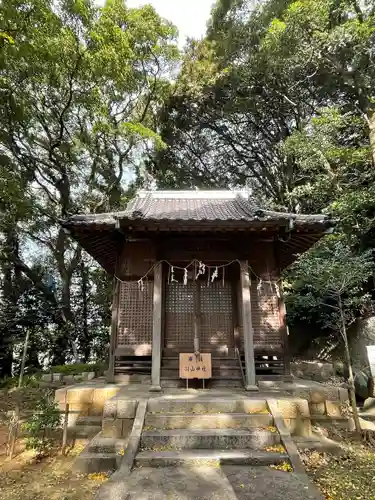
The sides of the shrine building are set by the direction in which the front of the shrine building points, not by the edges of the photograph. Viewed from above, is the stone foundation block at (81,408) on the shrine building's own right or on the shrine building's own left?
on the shrine building's own right

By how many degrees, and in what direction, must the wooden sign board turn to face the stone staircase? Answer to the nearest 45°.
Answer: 0° — it already faces it

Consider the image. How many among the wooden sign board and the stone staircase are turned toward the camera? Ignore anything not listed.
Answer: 2

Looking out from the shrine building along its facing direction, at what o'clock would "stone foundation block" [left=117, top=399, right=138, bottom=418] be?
The stone foundation block is roughly at 1 o'clock from the shrine building.

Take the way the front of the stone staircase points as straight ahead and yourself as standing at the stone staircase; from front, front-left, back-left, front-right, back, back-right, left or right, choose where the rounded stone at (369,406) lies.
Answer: back-left

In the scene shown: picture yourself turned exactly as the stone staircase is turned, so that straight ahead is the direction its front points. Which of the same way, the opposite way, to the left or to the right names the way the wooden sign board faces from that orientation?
the same way

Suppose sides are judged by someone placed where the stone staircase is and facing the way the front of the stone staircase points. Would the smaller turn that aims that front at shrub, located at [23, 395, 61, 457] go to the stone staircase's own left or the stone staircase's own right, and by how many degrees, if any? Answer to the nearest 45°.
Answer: approximately 90° to the stone staircase's own right

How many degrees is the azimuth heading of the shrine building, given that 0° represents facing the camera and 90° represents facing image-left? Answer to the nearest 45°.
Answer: approximately 0°

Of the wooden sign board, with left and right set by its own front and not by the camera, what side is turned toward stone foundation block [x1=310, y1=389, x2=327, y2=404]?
left

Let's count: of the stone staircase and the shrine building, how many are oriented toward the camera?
2

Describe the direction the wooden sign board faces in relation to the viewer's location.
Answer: facing the viewer

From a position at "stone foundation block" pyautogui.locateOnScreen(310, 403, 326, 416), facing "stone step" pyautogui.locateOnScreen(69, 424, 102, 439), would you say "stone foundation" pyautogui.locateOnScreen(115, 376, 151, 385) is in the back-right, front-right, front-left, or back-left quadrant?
front-right
